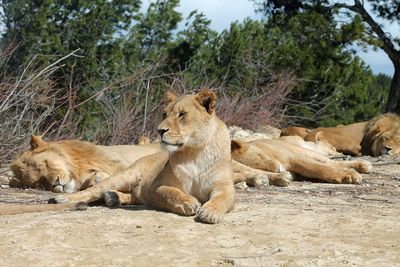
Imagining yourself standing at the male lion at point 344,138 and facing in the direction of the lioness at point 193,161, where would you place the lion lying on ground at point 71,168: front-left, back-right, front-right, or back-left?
front-right

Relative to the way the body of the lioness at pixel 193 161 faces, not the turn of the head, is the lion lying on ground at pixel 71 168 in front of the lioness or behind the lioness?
behind

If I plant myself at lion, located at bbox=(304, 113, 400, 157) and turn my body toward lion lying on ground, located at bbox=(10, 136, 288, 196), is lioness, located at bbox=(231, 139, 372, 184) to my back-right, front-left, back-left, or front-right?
front-left

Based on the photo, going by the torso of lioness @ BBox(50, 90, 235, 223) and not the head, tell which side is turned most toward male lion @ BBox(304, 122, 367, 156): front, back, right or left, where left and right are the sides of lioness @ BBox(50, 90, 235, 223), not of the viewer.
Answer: left

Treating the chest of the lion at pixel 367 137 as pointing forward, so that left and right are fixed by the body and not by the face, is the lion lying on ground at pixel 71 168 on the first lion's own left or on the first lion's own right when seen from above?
on the first lion's own right

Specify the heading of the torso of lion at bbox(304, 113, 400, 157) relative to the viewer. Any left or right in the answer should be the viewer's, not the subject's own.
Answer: facing the viewer and to the right of the viewer

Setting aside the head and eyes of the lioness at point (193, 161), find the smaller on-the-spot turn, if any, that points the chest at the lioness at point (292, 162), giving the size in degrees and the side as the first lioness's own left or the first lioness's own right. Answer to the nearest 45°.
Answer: approximately 90° to the first lioness's own left

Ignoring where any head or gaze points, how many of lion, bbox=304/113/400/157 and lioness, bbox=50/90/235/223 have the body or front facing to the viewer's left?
0

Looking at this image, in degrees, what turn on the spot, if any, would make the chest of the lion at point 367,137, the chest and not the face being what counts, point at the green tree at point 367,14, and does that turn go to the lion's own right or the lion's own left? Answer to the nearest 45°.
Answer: approximately 135° to the lion's own left
